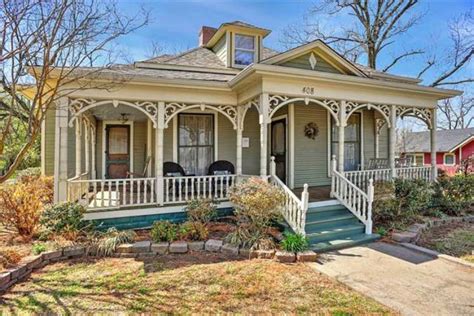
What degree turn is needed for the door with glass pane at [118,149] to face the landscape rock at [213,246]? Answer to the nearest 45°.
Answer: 0° — it already faces it

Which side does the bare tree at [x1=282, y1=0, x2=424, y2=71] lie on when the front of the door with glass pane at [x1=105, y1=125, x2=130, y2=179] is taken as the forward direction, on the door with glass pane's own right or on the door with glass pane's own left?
on the door with glass pane's own left

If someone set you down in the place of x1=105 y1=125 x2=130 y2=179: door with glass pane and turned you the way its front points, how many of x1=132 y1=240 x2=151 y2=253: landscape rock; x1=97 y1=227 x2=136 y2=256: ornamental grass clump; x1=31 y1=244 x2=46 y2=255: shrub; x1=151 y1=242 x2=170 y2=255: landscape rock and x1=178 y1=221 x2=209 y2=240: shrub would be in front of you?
5

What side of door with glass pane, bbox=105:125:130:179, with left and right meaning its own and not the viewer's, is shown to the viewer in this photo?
front

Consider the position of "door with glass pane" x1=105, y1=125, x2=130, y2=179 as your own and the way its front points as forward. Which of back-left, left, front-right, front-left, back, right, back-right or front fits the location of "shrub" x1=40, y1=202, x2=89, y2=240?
front

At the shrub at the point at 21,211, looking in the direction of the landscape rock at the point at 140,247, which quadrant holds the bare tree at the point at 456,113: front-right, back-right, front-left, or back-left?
front-left

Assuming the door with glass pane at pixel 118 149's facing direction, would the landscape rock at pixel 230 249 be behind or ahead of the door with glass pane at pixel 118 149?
ahead

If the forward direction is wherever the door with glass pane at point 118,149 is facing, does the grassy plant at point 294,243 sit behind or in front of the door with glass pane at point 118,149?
in front

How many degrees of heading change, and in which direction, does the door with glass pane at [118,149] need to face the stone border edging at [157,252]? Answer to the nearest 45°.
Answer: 0° — it already faces it

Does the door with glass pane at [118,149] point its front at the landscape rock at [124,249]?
yes

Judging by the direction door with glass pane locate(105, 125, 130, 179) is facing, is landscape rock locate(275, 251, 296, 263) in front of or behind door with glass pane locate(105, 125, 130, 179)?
in front

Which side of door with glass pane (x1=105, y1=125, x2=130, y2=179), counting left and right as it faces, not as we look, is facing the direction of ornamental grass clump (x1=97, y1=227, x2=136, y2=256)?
front

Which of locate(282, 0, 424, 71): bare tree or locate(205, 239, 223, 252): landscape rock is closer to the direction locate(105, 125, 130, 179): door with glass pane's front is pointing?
the landscape rock
